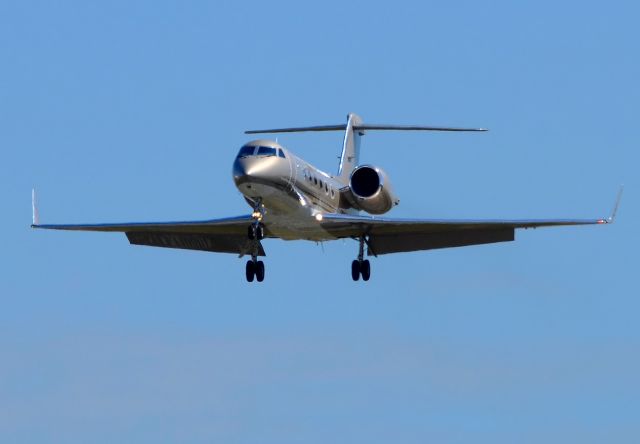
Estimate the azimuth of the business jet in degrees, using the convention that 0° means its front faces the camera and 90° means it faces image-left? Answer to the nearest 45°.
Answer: approximately 0°
